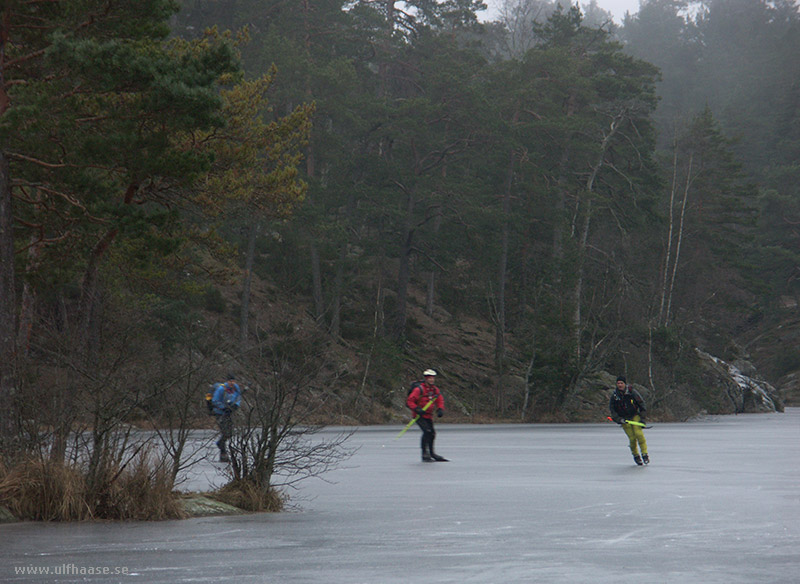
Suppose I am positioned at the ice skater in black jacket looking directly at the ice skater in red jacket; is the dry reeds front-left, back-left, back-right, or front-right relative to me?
front-left

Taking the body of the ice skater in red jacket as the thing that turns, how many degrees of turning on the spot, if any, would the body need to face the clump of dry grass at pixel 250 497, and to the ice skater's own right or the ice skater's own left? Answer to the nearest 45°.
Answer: approximately 45° to the ice skater's own right

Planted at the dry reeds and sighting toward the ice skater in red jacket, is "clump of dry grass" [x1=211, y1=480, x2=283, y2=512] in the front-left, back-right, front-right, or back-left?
front-right

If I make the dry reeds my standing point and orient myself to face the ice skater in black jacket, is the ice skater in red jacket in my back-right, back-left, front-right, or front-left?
front-left

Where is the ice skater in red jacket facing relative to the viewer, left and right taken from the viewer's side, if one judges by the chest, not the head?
facing the viewer and to the right of the viewer

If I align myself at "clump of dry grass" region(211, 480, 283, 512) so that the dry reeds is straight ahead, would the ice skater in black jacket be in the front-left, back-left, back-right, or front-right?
back-right
